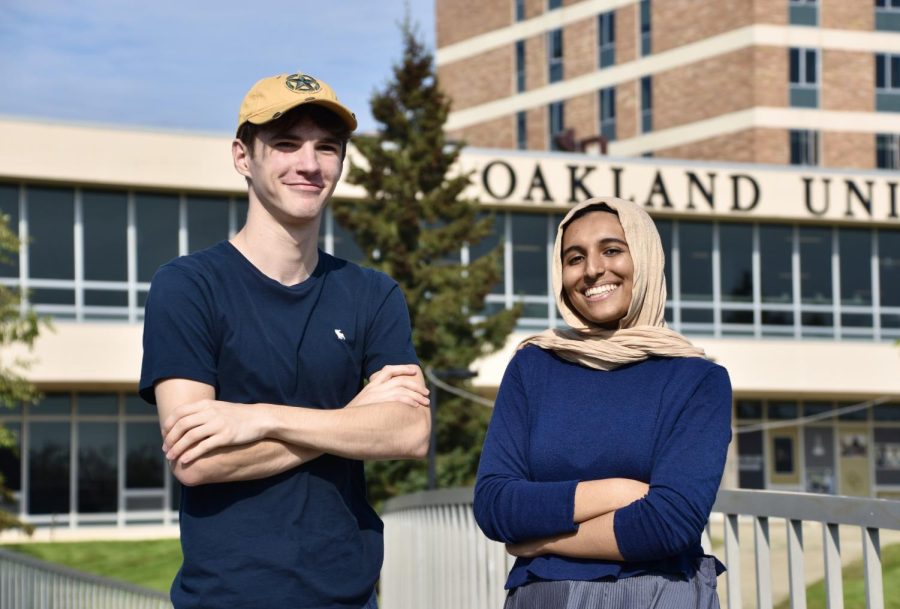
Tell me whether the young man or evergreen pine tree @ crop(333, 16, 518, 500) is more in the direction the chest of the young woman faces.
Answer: the young man

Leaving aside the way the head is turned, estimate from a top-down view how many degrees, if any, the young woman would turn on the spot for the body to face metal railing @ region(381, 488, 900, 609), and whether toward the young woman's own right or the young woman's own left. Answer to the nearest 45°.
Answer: approximately 180°

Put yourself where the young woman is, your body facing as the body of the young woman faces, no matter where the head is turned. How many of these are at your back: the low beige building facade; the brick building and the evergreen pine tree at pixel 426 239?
3

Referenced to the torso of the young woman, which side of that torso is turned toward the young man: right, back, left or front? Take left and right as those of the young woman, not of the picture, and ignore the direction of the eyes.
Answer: right

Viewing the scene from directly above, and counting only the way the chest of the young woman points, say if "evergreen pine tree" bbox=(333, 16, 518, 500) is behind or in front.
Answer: behind

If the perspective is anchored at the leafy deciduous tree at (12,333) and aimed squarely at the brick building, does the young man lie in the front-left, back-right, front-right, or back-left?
back-right

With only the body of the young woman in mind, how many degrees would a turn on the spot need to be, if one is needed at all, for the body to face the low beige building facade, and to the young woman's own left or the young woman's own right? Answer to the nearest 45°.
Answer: approximately 180°

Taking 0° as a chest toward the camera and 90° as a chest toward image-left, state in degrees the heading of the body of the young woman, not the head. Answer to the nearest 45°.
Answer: approximately 0°

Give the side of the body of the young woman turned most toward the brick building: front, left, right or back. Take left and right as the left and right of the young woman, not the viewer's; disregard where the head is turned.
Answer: back

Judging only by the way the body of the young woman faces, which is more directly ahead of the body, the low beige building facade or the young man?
the young man

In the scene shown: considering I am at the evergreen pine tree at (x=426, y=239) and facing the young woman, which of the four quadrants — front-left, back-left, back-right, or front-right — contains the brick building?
back-left
